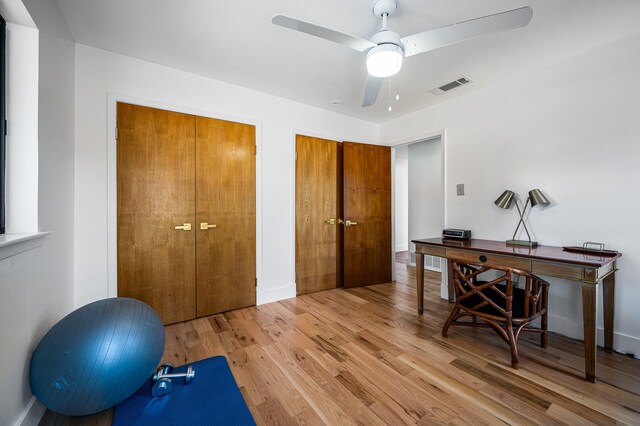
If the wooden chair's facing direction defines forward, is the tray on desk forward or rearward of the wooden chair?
forward

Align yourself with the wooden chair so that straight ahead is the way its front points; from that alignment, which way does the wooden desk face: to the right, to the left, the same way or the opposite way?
the opposite way

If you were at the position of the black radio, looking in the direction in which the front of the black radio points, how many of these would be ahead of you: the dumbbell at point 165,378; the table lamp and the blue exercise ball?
2

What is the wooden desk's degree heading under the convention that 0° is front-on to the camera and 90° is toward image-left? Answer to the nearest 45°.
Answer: approximately 45°

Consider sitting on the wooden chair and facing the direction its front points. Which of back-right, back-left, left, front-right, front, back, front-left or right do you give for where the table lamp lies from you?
front-left

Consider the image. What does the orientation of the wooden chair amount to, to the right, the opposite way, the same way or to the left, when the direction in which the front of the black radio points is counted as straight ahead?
the opposite way

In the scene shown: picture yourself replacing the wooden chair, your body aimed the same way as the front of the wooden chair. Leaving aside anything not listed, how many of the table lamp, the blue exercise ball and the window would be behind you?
2

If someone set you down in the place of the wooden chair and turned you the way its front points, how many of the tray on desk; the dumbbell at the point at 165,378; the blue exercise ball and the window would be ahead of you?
1

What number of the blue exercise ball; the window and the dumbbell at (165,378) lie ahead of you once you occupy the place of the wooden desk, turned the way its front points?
3

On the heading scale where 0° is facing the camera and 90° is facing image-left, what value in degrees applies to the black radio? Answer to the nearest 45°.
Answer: approximately 45°

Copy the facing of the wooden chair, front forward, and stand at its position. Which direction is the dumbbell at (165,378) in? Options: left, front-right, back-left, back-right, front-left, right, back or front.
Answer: back

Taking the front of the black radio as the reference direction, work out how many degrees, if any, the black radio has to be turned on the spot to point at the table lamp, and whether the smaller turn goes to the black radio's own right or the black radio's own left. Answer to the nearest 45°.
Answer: approximately 135° to the black radio's own left

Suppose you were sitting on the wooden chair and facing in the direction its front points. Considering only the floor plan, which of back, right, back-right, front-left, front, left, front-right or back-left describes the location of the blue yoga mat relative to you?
back

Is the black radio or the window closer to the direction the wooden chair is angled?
the black radio

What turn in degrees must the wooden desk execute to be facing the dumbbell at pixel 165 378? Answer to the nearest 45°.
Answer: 0° — it already faces it

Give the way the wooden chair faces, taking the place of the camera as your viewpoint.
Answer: facing away from the viewer and to the right of the viewer

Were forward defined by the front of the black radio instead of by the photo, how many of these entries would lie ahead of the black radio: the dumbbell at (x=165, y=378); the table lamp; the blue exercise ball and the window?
3

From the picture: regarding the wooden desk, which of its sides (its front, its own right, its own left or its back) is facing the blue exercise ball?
front

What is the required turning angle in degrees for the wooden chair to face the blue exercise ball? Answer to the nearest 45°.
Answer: approximately 180°

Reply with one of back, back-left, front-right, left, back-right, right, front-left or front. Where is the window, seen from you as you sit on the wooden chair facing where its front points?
back
